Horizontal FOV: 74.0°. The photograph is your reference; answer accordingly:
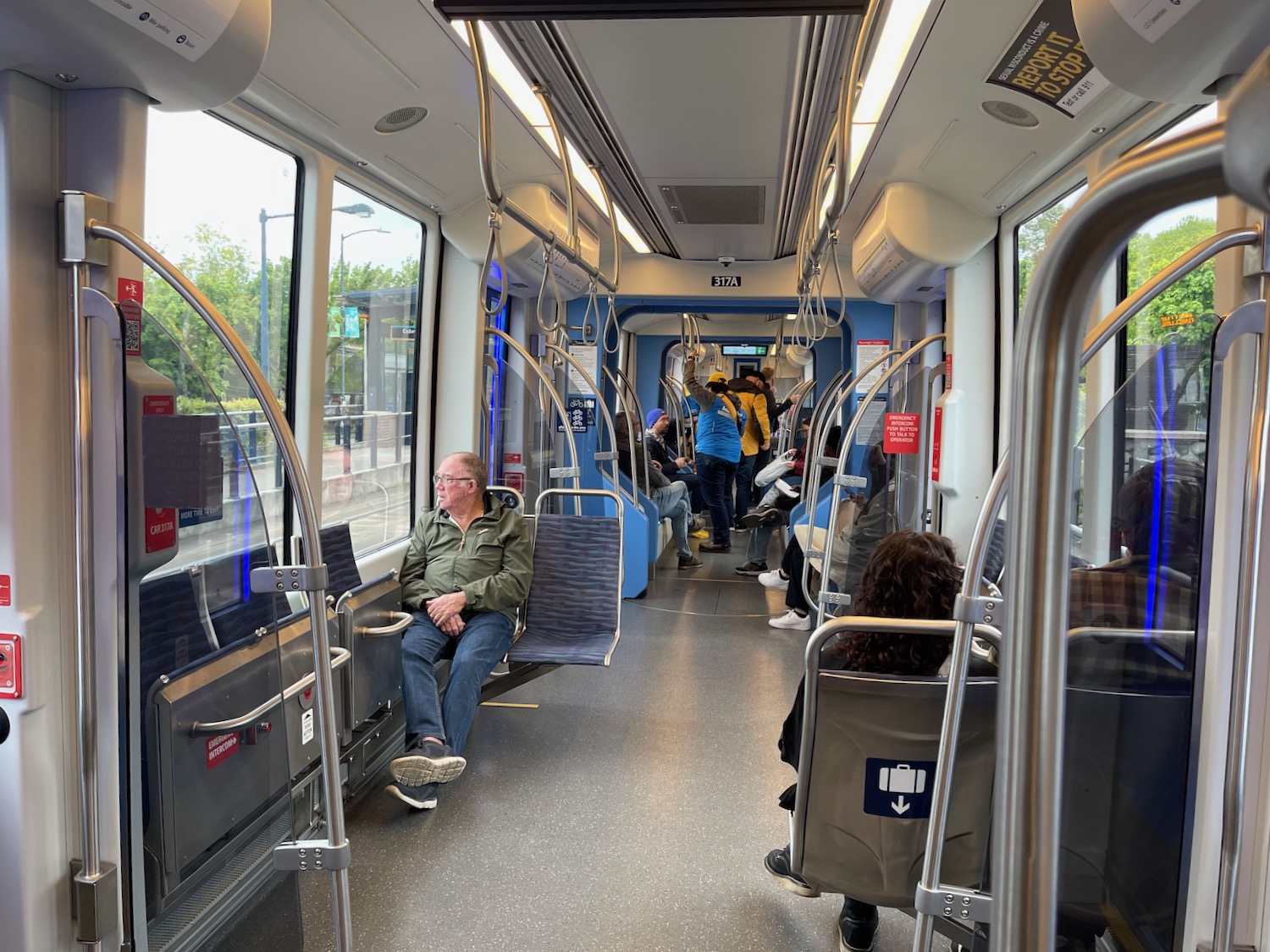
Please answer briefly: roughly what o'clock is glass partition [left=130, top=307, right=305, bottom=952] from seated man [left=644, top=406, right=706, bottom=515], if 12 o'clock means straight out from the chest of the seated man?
The glass partition is roughly at 3 o'clock from the seated man.

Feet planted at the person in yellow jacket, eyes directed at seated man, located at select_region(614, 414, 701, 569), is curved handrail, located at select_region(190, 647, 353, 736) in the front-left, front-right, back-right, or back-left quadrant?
front-left

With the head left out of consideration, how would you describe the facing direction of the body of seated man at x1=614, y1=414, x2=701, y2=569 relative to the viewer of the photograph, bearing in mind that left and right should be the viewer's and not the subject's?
facing to the right of the viewer

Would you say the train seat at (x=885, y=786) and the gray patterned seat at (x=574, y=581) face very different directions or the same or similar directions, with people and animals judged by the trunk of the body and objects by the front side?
very different directions

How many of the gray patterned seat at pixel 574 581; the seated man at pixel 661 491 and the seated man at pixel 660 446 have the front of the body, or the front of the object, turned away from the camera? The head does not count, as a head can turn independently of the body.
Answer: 0

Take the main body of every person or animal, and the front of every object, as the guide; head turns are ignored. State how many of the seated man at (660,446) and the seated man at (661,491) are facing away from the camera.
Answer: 0

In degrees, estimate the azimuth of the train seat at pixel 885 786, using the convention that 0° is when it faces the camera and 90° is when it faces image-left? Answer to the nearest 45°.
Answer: approximately 180°

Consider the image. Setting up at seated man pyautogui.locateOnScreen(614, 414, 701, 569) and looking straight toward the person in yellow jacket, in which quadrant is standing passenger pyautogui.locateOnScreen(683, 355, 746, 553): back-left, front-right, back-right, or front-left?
front-right

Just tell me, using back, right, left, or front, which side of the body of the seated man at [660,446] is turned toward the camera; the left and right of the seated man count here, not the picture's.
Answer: right

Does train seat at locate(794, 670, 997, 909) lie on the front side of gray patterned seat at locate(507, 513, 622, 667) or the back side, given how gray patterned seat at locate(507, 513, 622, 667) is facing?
on the front side

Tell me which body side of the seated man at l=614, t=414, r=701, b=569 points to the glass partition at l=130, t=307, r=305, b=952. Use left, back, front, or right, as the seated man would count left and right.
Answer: right
